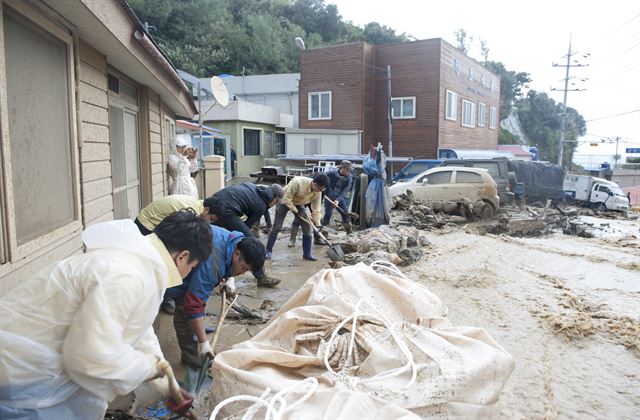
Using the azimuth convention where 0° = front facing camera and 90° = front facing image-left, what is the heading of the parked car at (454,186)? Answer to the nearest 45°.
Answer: approximately 90°

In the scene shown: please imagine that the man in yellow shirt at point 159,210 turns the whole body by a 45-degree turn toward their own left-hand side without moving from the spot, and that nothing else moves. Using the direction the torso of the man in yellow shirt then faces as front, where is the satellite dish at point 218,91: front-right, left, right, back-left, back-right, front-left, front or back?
front-left

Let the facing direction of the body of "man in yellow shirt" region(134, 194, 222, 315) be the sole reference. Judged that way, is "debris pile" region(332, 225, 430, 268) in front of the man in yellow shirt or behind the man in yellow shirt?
in front

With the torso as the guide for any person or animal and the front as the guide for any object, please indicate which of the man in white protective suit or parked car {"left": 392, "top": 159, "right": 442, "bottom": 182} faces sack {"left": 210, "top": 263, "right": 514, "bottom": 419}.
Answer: the man in white protective suit

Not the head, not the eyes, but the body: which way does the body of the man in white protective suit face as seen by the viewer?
to the viewer's right

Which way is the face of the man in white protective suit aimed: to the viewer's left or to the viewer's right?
to the viewer's right

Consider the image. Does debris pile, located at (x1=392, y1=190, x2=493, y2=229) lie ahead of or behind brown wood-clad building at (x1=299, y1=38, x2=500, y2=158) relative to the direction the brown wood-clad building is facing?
ahead

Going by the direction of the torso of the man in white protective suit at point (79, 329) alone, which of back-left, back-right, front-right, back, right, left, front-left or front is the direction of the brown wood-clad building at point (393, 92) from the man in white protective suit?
front-left

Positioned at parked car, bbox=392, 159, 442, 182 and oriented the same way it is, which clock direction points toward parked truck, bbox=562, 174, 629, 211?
parked truck, bbox=562, 174, 629, 211 is roughly at 6 o'clock from parked car, bbox=392, 159, 442, 182.

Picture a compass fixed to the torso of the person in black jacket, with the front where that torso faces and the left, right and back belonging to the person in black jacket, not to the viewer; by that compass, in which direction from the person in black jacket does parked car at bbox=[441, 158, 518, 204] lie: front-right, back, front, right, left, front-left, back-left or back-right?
front-left
